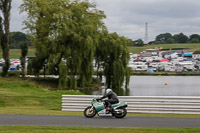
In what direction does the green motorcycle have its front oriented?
to the viewer's left

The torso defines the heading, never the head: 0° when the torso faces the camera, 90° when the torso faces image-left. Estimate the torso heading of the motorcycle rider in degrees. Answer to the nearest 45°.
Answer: approximately 90°
